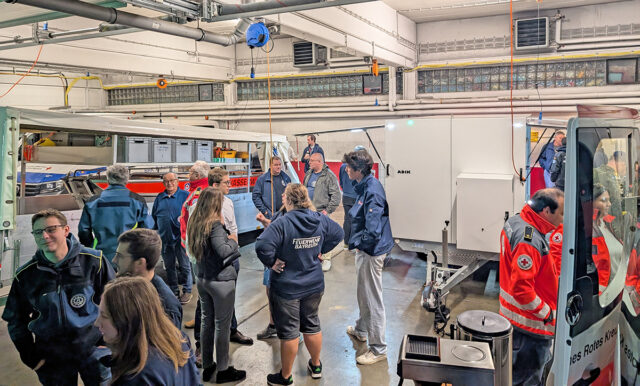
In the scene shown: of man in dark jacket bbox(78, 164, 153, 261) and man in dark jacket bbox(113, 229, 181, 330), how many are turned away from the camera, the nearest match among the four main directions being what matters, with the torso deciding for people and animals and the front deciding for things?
1

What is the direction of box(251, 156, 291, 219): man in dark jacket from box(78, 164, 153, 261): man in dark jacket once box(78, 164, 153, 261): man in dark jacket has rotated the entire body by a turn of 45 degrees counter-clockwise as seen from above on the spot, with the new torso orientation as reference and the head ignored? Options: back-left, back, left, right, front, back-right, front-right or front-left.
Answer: right

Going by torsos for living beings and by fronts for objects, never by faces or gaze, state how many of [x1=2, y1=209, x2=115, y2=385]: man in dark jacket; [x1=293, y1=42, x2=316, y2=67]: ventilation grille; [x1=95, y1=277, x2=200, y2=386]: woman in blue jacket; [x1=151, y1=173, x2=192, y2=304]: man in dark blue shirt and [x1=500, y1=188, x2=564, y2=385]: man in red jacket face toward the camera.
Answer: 3

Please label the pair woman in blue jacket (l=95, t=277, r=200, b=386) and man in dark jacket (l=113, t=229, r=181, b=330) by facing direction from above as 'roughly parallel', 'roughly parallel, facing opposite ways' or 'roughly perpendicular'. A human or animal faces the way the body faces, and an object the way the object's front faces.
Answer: roughly parallel

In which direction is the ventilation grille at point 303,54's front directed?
toward the camera

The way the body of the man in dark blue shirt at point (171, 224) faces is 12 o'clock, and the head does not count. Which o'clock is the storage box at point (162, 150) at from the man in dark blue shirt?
The storage box is roughly at 6 o'clock from the man in dark blue shirt.

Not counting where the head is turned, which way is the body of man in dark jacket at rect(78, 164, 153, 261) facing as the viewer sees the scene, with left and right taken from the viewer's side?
facing away from the viewer

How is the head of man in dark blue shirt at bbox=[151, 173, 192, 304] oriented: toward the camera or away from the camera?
toward the camera

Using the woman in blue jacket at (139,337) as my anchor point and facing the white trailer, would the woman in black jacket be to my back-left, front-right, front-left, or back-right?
front-left

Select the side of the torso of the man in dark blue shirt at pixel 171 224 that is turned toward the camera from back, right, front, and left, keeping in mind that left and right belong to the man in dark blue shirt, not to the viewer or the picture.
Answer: front

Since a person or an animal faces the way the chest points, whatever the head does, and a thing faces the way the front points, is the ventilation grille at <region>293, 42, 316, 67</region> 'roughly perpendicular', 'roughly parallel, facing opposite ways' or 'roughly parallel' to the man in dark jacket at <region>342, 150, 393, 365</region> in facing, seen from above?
roughly perpendicular
